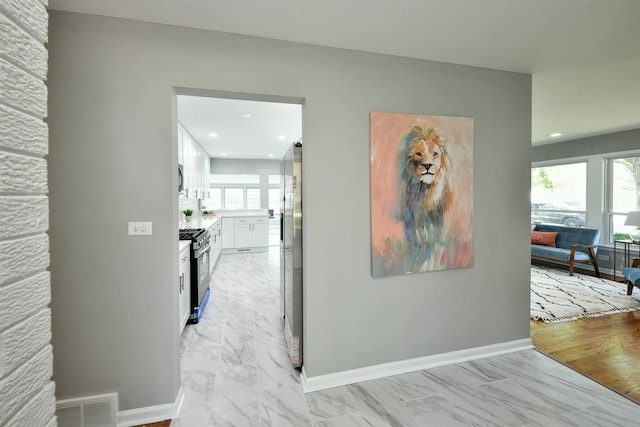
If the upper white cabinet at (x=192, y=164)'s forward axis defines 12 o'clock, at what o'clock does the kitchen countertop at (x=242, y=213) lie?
The kitchen countertop is roughly at 10 o'clock from the upper white cabinet.

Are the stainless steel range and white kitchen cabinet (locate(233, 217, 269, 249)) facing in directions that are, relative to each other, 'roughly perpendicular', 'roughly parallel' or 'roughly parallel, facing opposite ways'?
roughly perpendicular

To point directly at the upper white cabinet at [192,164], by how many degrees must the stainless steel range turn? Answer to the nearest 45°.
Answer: approximately 90° to its left

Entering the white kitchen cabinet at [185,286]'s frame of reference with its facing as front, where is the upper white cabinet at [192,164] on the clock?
The upper white cabinet is roughly at 9 o'clock from the white kitchen cabinet.

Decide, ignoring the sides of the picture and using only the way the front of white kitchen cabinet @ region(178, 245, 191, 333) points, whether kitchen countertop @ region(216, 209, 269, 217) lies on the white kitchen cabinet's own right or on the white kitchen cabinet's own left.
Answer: on the white kitchen cabinet's own left

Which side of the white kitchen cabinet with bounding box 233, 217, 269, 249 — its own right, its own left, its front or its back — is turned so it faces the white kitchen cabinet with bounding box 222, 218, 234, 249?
right

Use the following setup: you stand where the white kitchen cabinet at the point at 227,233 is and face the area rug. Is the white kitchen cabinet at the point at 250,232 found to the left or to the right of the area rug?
left

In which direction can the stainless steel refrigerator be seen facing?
to the viewer's left

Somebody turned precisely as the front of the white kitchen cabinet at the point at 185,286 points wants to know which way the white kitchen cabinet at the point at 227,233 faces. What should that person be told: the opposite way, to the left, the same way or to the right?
to the right

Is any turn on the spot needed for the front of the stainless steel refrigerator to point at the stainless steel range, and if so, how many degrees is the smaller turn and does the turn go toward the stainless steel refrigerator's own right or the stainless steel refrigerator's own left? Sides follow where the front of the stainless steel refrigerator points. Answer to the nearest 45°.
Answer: approximately 45° to the stainless steel refrigerator's own right

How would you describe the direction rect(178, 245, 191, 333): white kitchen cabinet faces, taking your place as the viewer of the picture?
facing to the right of the viewer
